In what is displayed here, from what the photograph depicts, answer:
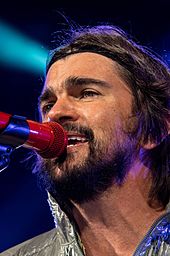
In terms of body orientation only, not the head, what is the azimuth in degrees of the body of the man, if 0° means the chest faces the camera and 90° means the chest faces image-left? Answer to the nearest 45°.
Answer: approximately 45°

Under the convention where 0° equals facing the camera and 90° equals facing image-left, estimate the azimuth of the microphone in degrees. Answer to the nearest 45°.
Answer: approximately 270°

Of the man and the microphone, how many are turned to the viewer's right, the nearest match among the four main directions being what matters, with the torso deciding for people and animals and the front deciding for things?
1

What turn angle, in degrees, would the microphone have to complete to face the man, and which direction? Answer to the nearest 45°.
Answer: approximately 45° to its left
